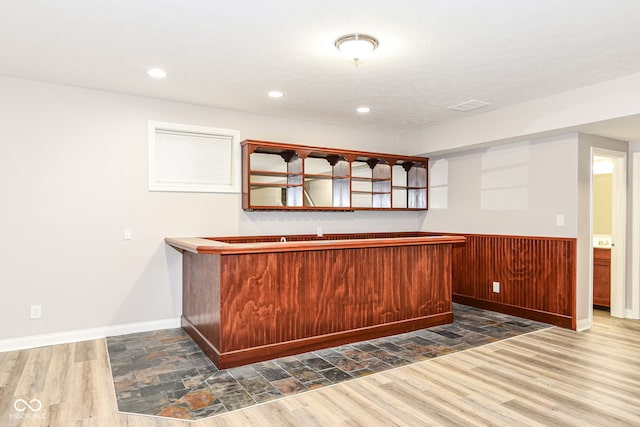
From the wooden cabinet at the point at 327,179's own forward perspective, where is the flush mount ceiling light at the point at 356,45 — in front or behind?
in front

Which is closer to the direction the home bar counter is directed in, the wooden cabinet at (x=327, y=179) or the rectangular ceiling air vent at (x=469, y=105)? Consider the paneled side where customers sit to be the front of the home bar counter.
the rectangular ceiling air vent

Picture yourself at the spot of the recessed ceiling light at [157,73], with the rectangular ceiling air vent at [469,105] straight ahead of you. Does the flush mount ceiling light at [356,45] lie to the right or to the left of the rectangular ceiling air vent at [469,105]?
right

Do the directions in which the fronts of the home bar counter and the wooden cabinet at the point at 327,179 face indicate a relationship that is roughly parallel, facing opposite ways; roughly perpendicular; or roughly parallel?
roughly parallel

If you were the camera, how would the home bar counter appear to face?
facing the viewer and to the right of the viewer

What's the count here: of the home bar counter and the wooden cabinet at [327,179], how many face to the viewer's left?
0

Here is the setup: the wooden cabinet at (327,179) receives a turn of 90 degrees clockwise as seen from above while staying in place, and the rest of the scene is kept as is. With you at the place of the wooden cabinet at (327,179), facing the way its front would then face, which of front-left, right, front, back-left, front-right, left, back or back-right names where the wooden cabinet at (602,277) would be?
back-left

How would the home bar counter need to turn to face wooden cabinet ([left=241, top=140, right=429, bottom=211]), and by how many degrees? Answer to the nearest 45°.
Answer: approximately 135° to its left
